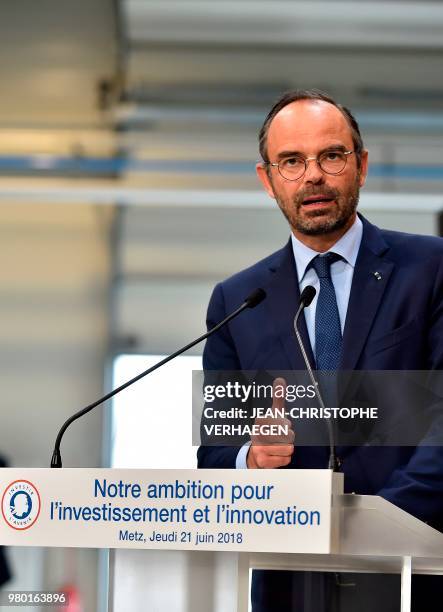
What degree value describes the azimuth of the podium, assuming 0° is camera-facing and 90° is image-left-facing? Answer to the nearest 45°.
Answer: approximately 45°
